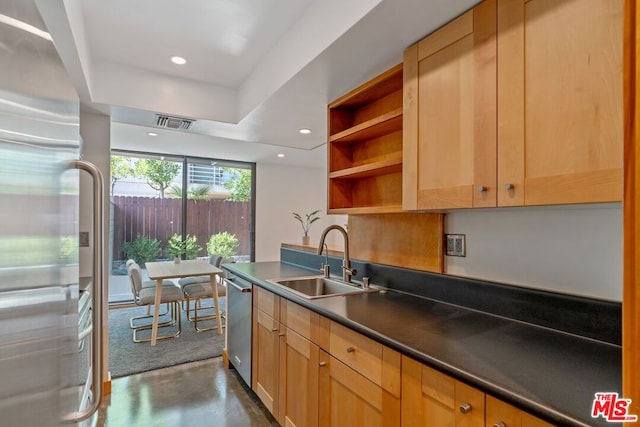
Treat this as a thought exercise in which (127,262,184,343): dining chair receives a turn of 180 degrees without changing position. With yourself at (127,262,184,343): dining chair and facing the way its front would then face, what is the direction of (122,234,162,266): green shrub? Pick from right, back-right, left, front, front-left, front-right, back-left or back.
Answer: right

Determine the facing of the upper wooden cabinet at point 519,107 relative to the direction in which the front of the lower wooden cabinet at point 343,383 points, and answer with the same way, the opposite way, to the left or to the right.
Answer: the same way

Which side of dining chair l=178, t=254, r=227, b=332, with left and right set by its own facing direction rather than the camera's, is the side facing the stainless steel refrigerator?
left

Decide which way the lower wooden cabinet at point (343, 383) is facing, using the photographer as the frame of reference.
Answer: facing the viewer and to the left of the viewer

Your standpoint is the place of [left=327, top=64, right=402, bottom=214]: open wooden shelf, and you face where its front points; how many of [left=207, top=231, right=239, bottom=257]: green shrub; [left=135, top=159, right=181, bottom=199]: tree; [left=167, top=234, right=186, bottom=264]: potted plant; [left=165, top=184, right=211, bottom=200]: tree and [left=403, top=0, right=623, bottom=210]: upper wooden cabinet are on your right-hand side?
4

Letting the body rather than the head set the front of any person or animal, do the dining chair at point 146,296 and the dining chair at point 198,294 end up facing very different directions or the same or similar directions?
very different directions

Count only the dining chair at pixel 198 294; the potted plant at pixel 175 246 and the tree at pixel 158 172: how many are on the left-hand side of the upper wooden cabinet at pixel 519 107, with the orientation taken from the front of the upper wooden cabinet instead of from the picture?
0

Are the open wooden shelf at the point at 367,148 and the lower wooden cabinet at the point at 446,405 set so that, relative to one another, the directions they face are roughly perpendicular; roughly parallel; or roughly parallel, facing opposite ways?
roughly parallel

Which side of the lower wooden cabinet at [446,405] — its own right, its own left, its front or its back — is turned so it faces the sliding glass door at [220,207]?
right

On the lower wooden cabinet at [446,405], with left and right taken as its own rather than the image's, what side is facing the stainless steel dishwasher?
right

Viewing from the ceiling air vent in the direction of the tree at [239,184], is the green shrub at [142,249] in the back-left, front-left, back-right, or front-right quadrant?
front-left

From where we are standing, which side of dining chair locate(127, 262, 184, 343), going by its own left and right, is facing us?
right

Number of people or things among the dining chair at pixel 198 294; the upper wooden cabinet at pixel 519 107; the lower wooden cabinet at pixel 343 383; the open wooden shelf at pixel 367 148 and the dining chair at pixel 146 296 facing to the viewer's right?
1

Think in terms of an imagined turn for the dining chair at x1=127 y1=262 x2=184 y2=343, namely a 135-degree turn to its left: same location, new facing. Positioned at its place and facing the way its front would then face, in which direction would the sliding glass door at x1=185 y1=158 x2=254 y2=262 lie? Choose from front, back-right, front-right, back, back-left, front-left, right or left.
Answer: right

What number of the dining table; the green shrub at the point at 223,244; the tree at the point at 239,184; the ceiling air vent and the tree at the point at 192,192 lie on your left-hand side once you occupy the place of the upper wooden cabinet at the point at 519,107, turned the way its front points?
0

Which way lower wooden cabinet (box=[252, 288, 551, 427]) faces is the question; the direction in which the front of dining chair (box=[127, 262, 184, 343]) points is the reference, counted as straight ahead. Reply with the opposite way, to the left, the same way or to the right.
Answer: the opposite way

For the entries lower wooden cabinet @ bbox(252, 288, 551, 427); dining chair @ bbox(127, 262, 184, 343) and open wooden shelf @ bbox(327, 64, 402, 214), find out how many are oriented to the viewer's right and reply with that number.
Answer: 1

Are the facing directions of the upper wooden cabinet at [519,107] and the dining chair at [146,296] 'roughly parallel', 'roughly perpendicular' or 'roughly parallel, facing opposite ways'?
roughly parallel, facing opposite ways

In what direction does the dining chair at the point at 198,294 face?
to the viewer's left
